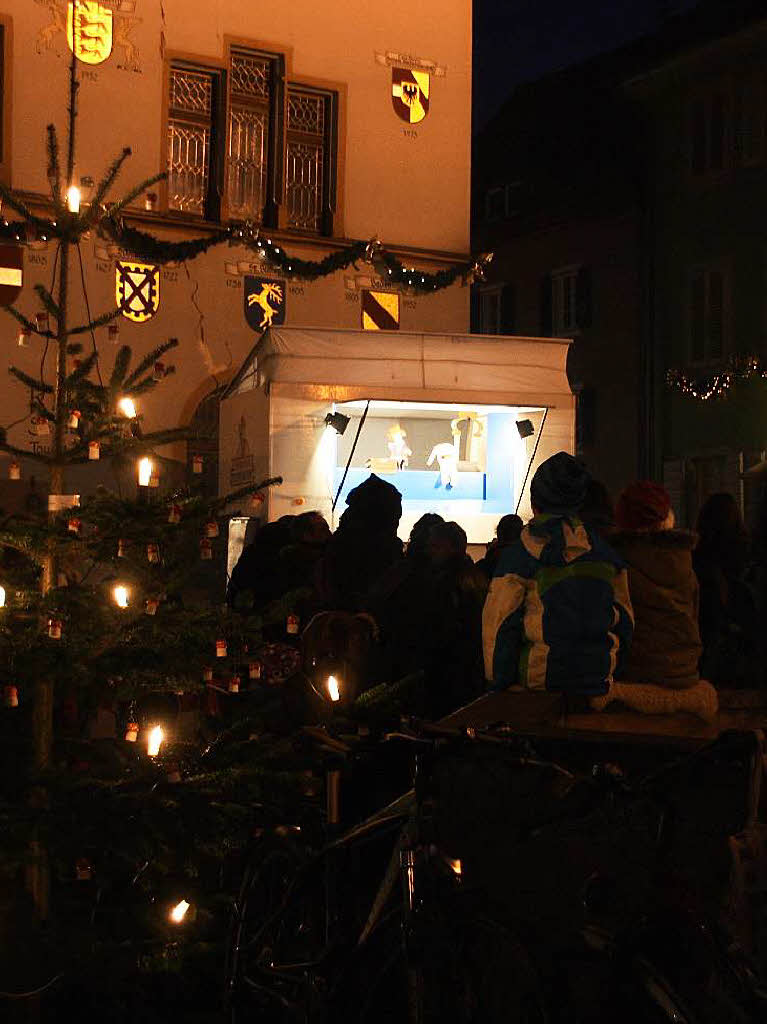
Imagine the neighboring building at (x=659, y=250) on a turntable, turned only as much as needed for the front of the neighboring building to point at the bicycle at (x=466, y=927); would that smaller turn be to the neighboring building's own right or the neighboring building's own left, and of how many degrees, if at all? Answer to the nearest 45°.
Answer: approximately 45° to the neighboring building's own left

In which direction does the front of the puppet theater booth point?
toward the camera

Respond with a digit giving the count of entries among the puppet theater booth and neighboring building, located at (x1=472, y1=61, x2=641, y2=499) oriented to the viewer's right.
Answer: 0

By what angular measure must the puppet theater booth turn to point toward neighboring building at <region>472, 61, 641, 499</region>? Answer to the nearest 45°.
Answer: approximately 180°

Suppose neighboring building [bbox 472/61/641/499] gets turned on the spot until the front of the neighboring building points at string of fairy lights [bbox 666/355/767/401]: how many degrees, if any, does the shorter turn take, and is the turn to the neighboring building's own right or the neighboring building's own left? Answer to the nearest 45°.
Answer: approximately 90° to the neighboring building's own left

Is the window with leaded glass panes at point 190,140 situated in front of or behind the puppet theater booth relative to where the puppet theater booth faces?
behind

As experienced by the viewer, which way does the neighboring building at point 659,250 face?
facing the viewer and to the left of the viewer
